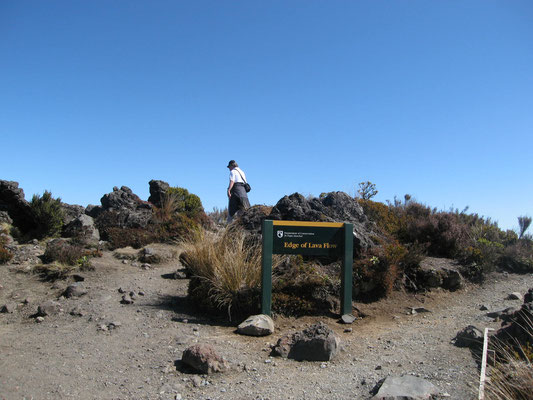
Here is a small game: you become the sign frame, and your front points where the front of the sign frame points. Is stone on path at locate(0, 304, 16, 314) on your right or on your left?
on your right

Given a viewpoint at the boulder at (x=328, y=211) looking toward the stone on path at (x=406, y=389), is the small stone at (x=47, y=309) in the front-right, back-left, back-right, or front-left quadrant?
front-right

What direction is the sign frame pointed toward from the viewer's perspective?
toward the camera

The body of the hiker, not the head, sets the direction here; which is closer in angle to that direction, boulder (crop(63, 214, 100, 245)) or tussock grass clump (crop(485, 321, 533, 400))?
the boulder

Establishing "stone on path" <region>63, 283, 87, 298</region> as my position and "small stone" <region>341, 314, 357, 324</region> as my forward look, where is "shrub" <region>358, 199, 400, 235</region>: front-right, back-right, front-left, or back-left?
front-left

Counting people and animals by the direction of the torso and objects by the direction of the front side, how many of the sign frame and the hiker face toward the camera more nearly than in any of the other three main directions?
1

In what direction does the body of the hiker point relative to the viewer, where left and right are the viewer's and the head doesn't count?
facing away from the viewer and to the left of the viewer

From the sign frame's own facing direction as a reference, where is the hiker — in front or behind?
behind

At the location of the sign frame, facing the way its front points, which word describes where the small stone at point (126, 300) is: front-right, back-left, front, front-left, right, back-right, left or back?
right

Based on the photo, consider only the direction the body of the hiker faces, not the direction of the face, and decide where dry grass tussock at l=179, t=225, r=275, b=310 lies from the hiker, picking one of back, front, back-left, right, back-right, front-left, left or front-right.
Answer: back-left

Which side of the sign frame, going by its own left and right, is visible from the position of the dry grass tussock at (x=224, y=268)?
right

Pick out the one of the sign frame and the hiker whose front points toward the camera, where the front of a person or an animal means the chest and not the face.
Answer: the sign frame

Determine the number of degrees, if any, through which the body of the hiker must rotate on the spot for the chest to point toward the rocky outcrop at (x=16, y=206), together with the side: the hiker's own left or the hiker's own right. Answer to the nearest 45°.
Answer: approximately 45° to the hiker's own left

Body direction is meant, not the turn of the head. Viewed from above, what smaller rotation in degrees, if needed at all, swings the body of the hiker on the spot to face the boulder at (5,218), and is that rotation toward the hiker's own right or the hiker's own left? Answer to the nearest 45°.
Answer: approximately 45° to the hiker's own left

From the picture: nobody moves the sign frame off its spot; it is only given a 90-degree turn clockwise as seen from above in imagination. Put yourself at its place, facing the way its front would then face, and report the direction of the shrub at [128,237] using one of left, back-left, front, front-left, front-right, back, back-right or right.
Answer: front-right

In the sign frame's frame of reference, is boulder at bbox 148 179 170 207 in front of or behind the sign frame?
behind

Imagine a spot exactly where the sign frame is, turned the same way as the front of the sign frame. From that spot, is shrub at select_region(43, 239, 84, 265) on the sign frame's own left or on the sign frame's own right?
on the sign frame's own right
